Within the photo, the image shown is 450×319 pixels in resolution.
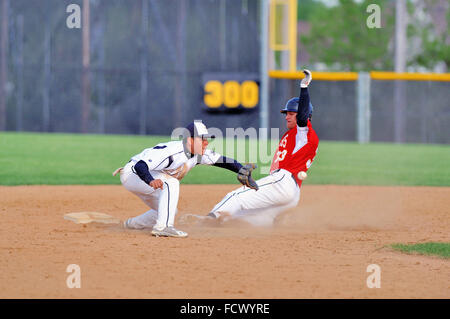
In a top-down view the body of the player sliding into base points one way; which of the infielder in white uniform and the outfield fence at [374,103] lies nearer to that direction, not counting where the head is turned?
the infielder in white uniform

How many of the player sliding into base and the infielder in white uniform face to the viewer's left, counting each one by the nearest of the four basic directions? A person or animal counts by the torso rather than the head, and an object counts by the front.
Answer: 1

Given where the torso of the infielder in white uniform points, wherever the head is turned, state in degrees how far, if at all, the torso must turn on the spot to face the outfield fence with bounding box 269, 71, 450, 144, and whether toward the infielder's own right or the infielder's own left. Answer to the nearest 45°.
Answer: approximately 90° to the infielder's own left

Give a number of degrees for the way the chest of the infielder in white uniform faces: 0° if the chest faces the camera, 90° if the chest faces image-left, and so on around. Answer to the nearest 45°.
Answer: approximately 270°

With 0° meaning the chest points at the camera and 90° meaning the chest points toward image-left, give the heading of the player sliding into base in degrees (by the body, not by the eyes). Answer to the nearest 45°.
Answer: approximately 90°

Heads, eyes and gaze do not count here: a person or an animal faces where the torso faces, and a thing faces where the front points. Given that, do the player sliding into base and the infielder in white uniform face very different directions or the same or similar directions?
very different directions

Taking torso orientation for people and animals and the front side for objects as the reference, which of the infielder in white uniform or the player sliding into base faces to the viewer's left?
the player sliding into base

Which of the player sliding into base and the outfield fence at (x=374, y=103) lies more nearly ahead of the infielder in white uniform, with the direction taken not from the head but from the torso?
the player sliding into base

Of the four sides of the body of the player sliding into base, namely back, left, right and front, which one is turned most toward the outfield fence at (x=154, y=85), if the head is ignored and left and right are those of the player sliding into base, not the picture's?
right

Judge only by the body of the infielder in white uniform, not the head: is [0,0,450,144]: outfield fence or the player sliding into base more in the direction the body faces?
the player sliding into base

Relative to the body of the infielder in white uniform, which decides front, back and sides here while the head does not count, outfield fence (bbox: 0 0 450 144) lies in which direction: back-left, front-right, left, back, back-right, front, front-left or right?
left

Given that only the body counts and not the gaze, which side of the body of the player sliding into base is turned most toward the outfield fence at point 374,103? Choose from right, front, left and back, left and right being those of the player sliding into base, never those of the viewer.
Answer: right
